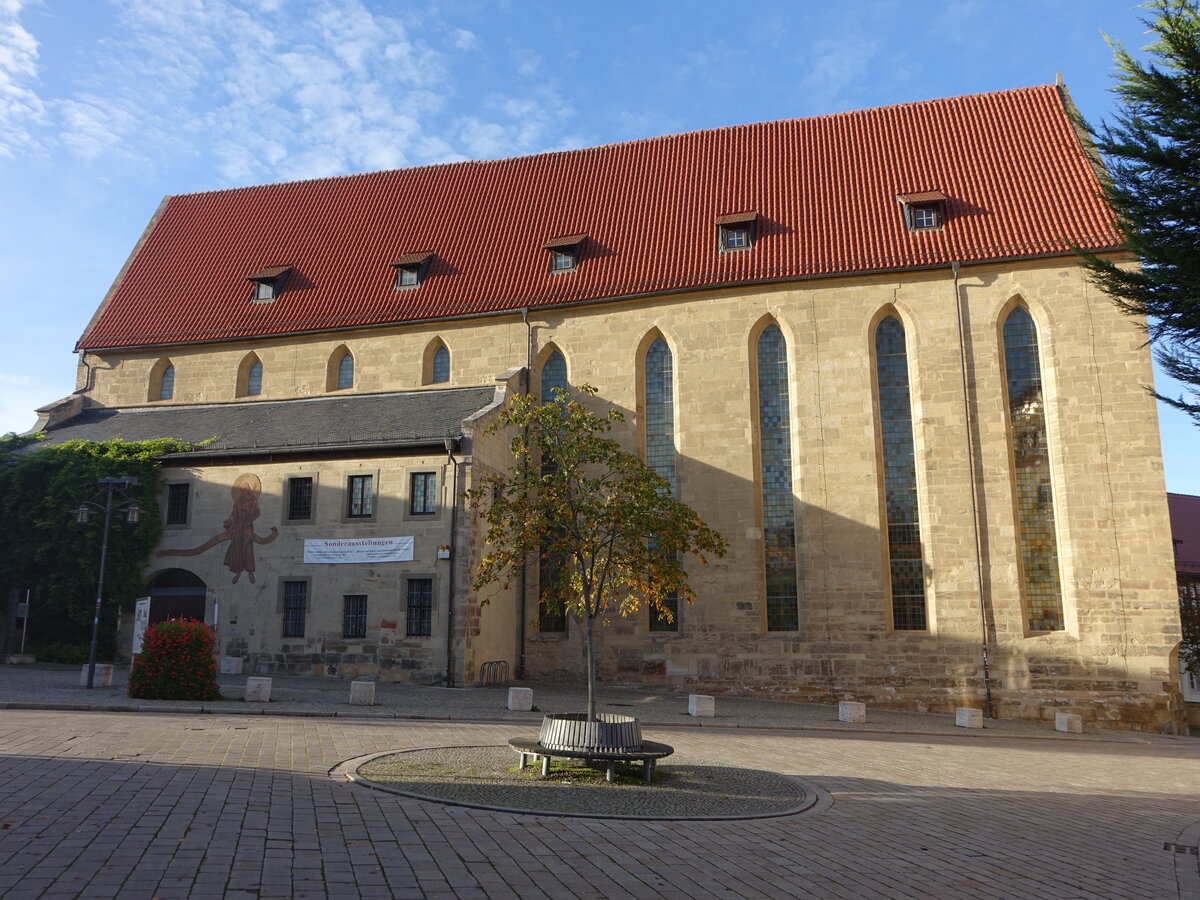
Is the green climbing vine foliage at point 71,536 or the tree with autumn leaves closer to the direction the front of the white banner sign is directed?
the tree with autumn leaves

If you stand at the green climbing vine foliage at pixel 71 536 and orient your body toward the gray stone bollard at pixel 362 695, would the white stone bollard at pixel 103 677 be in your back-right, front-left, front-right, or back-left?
front-right

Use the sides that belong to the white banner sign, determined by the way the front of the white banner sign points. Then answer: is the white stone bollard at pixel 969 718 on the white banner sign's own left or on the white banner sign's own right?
on the white banner sign's own left

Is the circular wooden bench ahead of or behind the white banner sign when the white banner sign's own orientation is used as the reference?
ahead

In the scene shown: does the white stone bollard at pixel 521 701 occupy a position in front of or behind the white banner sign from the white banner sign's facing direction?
in front

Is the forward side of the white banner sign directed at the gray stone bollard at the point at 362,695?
yes

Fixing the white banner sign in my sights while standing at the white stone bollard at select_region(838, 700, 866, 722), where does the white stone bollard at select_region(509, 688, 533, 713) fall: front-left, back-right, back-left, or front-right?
front-left

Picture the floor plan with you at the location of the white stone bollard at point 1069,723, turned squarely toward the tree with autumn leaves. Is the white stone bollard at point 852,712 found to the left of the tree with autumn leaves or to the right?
right

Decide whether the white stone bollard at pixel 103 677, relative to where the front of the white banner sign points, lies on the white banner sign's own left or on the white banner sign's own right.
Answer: on the white banner sign's own right

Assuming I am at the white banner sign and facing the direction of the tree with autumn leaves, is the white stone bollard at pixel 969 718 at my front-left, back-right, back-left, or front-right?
front-left

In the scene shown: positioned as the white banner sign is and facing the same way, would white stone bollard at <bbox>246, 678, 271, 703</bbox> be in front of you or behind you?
in front

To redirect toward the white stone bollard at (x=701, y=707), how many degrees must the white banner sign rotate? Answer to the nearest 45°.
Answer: approximately 45° to its left

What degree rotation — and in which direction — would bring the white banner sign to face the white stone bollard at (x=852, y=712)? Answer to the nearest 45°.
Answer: approximately 45° to its left

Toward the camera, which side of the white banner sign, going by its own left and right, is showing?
front

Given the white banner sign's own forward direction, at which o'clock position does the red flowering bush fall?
The red flowering bush is roughly at 1 o'clock from the white banner sign.
